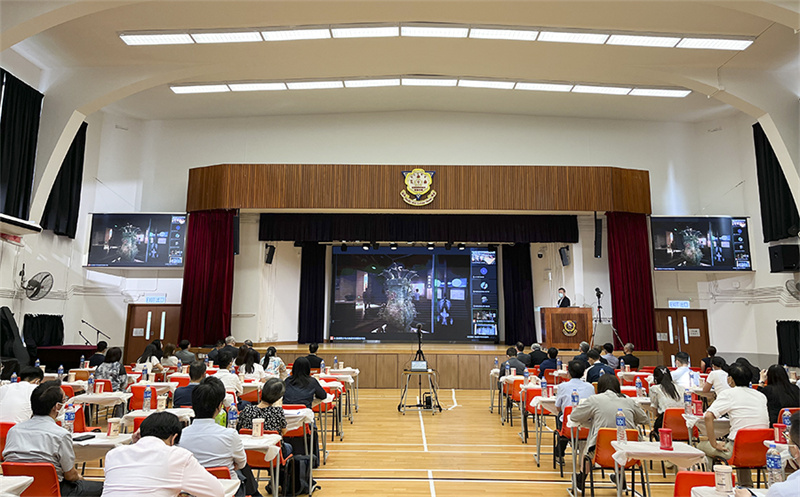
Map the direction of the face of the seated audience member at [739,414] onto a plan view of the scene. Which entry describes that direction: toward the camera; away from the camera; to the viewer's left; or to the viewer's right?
away from the camera

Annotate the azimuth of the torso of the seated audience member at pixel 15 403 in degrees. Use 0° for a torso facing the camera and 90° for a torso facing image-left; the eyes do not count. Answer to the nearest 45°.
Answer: approximately 225°

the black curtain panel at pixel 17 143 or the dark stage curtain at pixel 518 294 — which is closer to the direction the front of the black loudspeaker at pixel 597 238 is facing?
the black curtain panel

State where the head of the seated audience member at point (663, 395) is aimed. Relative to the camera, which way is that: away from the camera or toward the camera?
away from the camera

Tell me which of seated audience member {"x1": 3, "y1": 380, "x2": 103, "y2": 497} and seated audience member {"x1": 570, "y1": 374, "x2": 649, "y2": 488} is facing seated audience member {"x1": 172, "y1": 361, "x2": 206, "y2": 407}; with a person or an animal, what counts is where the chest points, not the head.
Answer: seated audience member {"x1": 3, "y1": 380, "x2": 103, "y2": 497}

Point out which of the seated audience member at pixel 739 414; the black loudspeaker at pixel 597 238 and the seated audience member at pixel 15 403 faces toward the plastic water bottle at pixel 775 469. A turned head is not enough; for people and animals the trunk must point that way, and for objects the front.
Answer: the black loudspeaker

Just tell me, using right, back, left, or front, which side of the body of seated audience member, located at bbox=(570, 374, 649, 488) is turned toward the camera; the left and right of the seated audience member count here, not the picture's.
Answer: back

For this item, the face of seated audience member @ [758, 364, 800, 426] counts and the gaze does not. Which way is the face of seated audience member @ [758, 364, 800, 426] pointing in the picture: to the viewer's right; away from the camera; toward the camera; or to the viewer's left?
away from the camera

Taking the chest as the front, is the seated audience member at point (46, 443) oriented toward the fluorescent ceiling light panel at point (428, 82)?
yes

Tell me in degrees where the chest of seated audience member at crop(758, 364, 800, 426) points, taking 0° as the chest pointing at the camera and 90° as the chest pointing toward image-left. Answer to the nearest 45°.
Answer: approximately 135°

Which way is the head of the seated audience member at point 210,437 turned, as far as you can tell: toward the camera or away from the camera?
away from the camera

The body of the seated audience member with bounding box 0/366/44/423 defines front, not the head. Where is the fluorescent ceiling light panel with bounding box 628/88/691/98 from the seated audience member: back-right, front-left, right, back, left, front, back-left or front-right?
front-right

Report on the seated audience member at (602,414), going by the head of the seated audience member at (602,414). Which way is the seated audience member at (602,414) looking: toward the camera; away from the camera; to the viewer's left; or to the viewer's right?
away from the camera

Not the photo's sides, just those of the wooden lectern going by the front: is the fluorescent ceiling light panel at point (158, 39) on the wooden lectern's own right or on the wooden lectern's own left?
on the wooden lectern's own right

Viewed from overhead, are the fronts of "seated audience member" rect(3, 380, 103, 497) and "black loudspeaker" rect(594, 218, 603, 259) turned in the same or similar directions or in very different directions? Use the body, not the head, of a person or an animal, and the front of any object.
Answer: very different directions

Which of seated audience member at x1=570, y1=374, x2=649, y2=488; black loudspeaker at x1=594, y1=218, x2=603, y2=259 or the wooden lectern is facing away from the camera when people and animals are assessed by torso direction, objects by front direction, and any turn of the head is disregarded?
the seated audience member
